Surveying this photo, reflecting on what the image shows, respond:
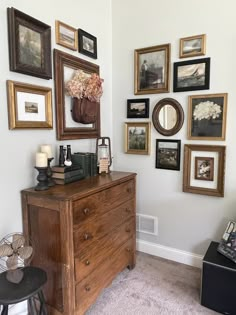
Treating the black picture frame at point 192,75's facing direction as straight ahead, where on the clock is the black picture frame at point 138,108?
the black picture frame at point 138,108 is roughly at 2 o'clock from the black picture frame at point 192,75.

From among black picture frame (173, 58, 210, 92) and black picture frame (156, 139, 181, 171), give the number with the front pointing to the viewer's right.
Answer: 0

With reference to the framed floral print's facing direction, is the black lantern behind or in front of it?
in front

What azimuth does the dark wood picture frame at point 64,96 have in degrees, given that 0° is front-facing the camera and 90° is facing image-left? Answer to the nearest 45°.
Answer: approximately 315°

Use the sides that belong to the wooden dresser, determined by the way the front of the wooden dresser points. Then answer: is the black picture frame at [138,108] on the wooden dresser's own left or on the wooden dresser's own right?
on the wooden dresser's own left

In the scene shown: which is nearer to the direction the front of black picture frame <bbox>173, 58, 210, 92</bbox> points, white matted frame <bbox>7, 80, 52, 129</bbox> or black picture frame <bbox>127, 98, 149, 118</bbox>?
the white matted frame

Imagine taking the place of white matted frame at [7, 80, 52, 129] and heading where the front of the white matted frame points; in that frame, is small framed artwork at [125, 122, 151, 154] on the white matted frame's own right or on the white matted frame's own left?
on the white matted frame's own left

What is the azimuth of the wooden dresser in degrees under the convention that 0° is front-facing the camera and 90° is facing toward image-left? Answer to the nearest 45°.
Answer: approximately 315°
